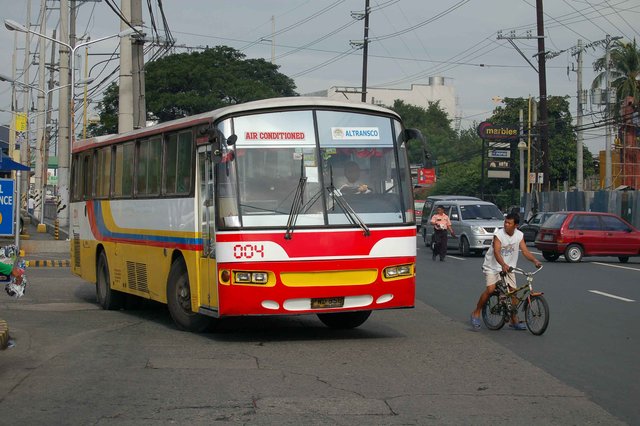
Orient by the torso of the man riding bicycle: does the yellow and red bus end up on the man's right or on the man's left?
on the man's right

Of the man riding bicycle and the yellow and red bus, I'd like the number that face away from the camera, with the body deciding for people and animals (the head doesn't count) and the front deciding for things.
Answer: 0

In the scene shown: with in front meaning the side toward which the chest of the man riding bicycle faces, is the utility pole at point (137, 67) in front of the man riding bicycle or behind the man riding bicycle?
behind

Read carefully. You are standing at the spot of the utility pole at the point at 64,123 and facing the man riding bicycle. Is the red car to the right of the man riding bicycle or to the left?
left
